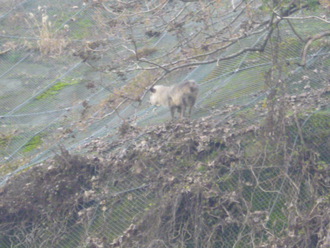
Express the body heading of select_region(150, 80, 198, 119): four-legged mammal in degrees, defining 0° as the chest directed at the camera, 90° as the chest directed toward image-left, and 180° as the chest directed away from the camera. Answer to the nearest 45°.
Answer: approximately 90°
